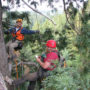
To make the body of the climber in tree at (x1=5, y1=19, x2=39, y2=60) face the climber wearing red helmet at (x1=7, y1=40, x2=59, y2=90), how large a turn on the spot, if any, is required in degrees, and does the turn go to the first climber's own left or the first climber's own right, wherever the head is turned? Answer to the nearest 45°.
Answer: approximately 90° to the first climber's own left

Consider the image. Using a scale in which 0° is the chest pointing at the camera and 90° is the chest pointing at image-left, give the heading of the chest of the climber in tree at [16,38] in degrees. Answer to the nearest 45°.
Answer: approximately 45°
